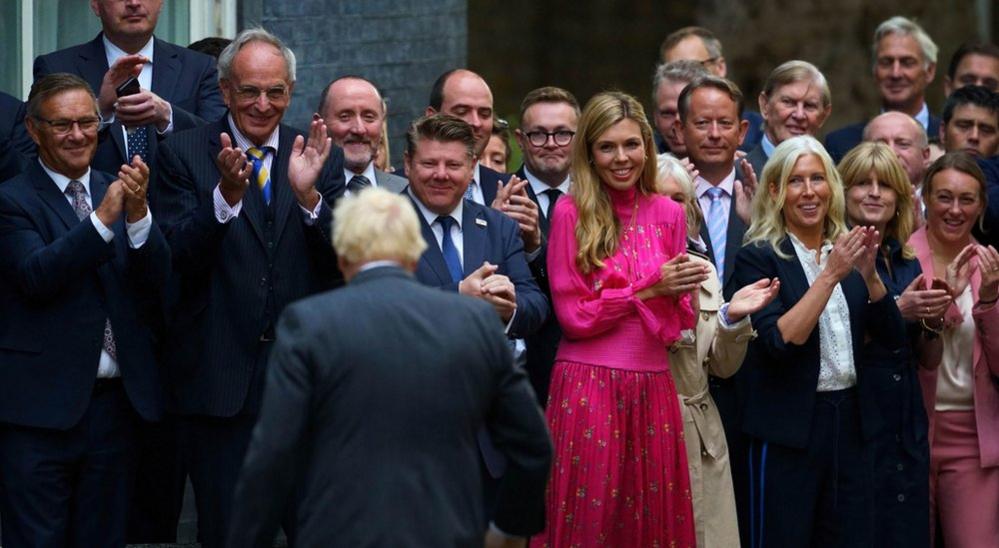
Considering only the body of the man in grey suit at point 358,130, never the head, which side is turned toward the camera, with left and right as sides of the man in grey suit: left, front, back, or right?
front

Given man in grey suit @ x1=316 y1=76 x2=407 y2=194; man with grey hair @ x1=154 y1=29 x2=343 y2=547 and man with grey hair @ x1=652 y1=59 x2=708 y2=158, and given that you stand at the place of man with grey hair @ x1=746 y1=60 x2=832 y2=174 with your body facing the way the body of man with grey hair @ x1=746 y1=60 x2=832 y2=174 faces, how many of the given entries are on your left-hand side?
0

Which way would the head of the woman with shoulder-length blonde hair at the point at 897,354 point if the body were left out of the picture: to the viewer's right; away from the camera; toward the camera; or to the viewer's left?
toward the camera

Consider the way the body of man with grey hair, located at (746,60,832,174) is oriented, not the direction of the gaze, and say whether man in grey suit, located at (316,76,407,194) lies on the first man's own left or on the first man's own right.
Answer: on the first man's own right

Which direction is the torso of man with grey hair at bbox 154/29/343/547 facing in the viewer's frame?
toward the camera

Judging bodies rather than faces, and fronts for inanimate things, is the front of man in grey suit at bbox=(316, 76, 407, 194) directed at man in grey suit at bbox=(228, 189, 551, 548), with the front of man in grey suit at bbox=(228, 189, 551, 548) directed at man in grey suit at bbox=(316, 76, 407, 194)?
yes

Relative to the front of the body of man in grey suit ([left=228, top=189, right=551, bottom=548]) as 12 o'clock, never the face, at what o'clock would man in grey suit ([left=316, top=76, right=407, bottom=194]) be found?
man in grey suit ([left=316, top=76, right=407, bottom=194]) is roughly at 12 o'clock from man in grey suit ([left=228, top=189, right=551, bottom=548]).

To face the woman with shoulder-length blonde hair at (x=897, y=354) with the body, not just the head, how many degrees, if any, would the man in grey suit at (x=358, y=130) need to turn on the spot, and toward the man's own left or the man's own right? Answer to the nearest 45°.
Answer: approximately 90° to the man's own left

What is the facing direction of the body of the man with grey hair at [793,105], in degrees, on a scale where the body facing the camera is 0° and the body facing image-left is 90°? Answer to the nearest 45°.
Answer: approximately 0°

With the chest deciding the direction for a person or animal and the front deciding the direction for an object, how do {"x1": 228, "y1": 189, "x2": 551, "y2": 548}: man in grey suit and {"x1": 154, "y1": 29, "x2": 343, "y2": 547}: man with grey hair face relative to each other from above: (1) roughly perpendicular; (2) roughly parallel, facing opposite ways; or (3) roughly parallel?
roughly parallel, facing opposite ways

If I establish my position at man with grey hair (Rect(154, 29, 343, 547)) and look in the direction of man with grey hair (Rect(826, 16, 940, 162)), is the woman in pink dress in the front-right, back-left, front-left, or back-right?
front-right

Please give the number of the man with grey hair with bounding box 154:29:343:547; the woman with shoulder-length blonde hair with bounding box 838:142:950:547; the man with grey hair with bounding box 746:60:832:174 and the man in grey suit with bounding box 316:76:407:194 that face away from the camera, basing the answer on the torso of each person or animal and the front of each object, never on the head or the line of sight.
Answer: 0

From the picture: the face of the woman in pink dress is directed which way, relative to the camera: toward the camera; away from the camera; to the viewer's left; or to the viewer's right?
toward the camera

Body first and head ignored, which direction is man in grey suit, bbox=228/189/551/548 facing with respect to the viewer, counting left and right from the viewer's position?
facing away from the viewer

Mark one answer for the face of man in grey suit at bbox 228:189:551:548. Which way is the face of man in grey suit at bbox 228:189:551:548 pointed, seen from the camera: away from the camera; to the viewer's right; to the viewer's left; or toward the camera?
away from the camera
